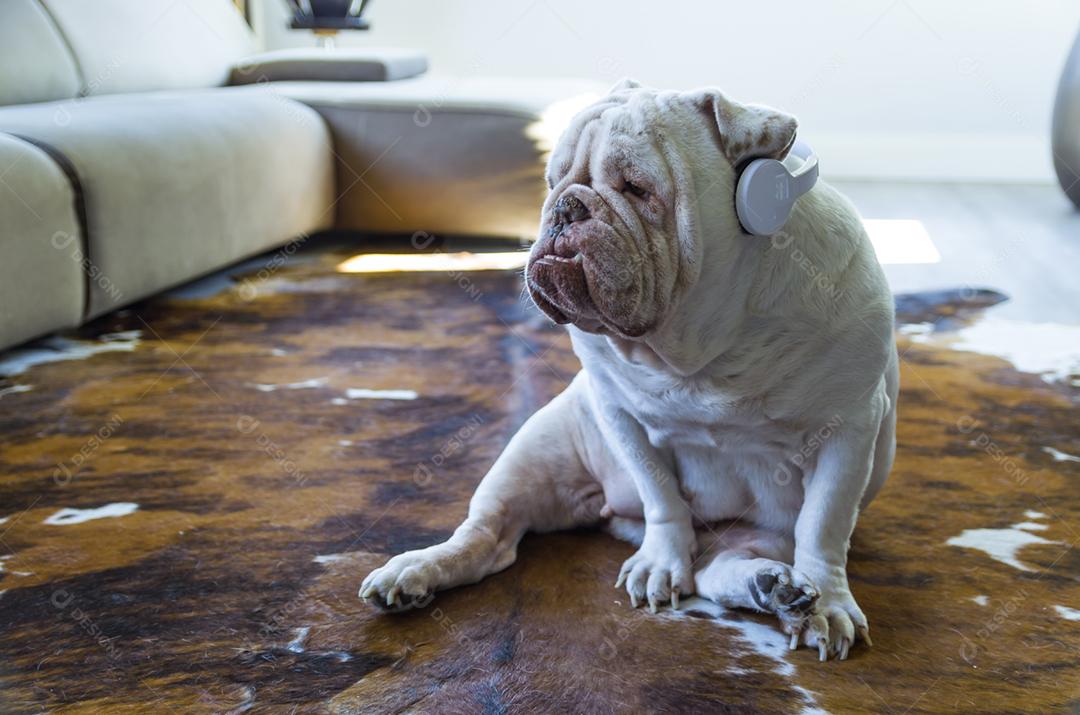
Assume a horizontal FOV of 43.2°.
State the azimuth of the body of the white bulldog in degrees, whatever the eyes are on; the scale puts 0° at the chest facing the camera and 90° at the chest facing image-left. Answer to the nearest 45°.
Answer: approximately 45°

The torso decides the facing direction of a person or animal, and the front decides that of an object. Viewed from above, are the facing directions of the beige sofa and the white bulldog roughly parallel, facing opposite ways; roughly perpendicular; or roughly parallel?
roughly perpendicular

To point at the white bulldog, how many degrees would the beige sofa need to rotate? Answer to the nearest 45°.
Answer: approximately 45° to its right

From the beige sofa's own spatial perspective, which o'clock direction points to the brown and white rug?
The brown and white rug is roughly at 1 o'clock from the beige sofa.

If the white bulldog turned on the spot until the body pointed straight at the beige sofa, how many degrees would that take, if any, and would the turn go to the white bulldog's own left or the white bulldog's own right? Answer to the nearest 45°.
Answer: approximately 90° to the white bulldog's own right

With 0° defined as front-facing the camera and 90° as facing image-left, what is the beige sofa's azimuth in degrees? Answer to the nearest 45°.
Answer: approximately 315°
